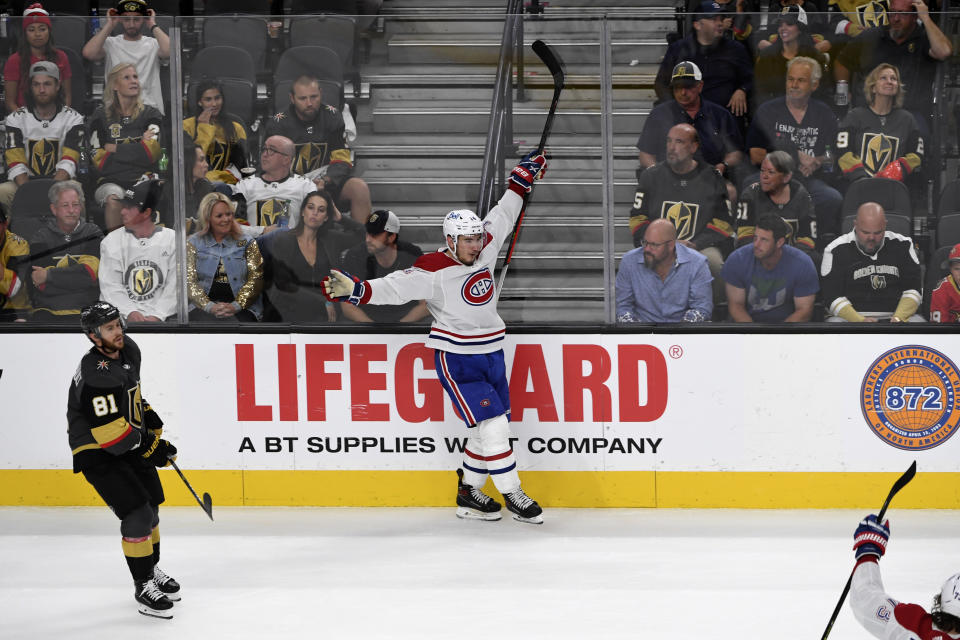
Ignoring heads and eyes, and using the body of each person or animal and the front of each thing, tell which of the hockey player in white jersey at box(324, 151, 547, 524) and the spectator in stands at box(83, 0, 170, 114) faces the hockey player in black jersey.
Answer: the spectator in stands

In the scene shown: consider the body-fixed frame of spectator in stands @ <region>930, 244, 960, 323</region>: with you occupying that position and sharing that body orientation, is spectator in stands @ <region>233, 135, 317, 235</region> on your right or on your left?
on your right

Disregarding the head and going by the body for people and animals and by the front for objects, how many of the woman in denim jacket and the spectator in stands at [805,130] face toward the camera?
2

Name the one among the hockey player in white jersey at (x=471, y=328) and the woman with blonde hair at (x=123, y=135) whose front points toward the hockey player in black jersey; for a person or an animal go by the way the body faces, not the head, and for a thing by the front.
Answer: the woman with blonde hair

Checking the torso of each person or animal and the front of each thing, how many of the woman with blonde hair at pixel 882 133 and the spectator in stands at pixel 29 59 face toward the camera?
2

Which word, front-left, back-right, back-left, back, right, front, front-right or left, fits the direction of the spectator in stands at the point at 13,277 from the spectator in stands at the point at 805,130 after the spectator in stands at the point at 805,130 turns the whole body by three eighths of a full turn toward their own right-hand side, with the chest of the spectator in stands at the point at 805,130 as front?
front-left

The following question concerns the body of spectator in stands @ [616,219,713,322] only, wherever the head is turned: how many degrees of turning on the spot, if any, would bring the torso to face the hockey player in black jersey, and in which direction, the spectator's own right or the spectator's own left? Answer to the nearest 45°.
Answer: approximately 45° to the spectator's own right
